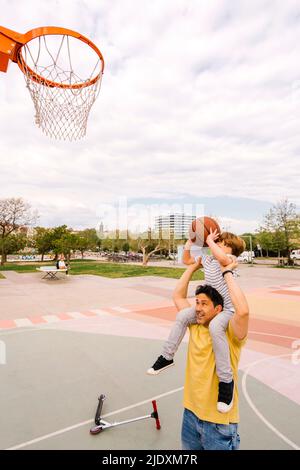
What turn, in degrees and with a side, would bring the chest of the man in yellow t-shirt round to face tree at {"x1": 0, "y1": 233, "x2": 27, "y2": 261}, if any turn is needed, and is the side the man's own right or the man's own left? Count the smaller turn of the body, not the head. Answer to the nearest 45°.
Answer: approximately 90° to the man's own right

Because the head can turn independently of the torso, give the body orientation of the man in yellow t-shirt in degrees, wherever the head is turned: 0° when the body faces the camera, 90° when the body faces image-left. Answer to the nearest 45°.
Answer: approximately 45°

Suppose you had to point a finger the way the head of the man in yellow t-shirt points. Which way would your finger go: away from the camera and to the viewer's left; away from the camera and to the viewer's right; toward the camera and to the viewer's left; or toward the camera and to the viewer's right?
toward the camera and to the viewer's left

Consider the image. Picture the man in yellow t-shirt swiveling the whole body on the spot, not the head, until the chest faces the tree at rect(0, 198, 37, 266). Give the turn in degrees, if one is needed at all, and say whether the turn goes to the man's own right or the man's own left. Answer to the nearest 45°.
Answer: approximately 90° to the man's own right

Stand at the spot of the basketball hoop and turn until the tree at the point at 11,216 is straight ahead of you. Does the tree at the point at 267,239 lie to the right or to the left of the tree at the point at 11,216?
right
